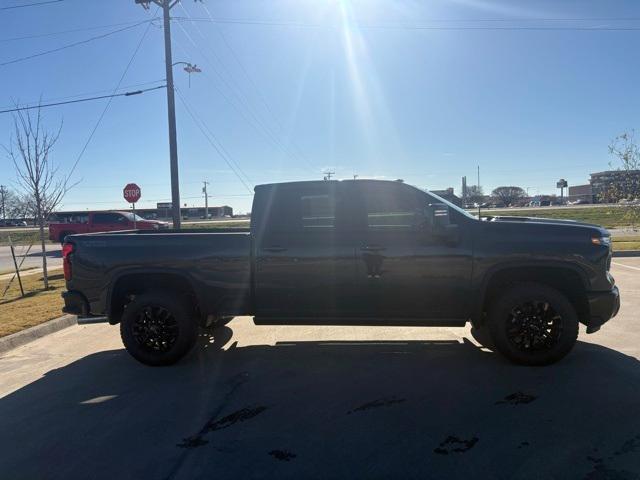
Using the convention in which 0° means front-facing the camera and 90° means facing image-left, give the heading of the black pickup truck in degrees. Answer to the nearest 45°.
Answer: approximately 270°

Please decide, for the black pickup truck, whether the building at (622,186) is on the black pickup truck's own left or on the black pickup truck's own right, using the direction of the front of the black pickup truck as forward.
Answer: on the black pickup truck's own left

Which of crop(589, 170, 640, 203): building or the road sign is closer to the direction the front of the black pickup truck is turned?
the building

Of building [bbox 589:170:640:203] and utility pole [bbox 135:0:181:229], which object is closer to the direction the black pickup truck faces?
the building

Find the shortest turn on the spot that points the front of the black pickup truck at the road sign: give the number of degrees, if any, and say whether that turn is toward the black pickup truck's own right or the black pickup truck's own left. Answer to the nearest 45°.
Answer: approximately 135° to the black pickup truck's own left

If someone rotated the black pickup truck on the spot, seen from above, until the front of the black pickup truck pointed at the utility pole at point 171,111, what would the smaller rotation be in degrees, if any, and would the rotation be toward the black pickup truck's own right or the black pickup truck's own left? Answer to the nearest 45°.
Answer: approximately 135° to the black pickup truck's own left
